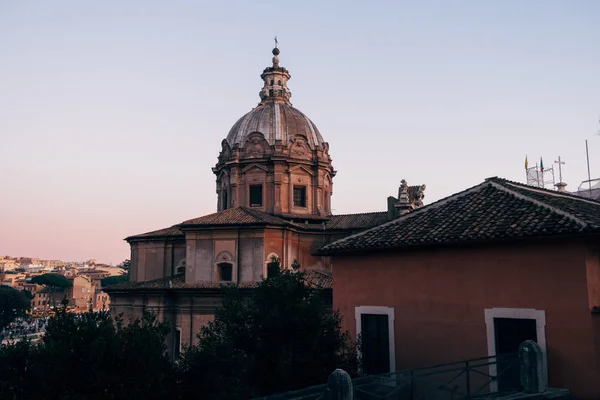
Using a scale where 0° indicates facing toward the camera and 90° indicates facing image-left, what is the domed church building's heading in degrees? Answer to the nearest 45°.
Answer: approximately 270°

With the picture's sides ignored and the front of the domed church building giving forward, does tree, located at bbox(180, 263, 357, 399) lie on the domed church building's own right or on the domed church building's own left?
on the domed church building's own right

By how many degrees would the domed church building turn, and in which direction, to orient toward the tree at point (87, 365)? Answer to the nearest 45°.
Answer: approximately 90° to its right
